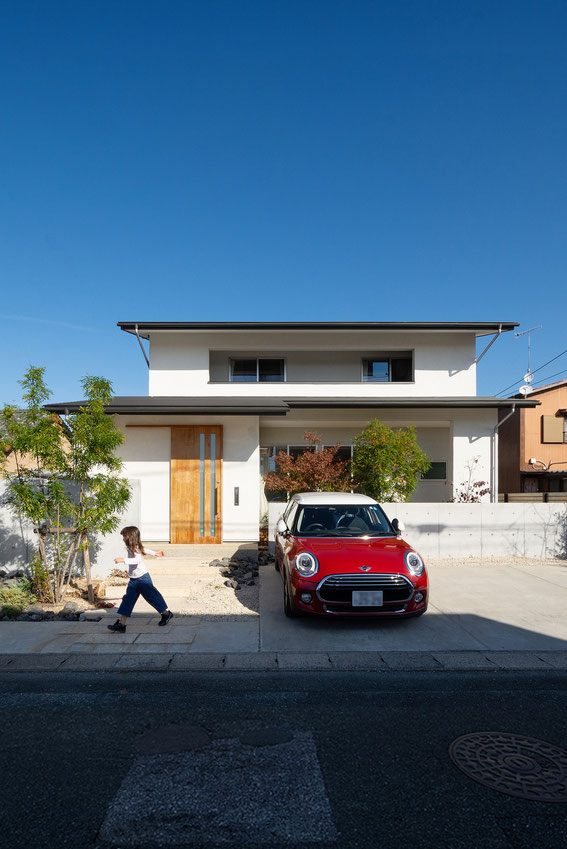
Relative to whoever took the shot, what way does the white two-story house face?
facing the viewer

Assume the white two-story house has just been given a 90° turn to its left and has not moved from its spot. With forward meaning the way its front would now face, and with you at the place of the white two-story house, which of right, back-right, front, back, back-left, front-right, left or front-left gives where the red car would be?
right

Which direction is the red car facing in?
toward the camera

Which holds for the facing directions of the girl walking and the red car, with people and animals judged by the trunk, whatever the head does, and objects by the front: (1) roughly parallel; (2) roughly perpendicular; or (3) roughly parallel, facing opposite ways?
roughly perpendicular

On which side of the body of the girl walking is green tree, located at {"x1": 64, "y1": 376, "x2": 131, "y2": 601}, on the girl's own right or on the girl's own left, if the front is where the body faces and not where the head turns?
on the girl's own right

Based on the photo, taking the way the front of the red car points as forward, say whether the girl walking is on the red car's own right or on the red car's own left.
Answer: on the red car's own right

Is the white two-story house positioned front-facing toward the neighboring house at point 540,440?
no

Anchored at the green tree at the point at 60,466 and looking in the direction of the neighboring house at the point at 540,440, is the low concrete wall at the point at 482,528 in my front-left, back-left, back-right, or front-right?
front-right

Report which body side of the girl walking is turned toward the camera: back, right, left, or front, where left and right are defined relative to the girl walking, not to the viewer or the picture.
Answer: left

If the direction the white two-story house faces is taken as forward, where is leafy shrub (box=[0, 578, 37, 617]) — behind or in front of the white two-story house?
in front
